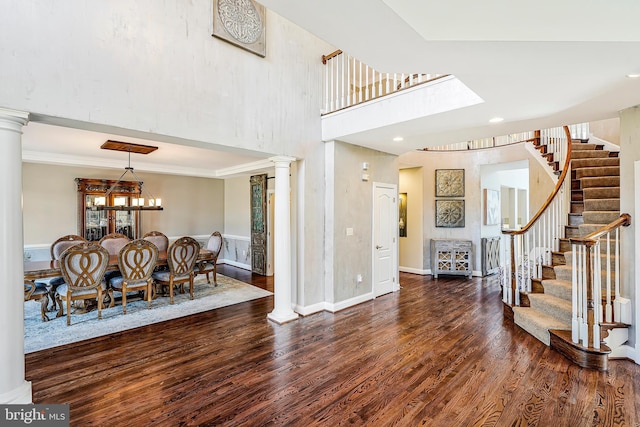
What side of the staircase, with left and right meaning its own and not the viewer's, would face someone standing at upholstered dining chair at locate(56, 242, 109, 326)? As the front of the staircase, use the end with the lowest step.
front

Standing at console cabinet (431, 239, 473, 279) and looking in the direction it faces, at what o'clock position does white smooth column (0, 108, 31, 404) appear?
The white smooth column is roughly at 1 o'clock from the console cabinet.

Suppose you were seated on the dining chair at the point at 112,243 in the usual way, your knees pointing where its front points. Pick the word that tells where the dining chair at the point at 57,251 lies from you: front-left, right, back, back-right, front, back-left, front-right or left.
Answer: right

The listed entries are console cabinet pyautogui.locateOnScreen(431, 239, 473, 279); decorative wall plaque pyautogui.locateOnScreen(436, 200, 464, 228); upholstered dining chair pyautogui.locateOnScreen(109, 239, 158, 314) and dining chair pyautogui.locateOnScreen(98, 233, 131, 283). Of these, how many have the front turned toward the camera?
3

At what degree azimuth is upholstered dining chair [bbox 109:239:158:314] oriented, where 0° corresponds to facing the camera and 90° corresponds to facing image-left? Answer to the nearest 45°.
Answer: approximately 135°

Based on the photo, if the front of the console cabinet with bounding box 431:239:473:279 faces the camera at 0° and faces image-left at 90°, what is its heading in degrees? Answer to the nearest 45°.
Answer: approximately 0°

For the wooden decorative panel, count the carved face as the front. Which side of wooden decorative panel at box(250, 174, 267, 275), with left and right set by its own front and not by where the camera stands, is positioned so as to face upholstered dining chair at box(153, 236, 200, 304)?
front

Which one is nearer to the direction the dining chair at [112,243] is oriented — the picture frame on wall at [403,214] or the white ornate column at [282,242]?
the white ornate column

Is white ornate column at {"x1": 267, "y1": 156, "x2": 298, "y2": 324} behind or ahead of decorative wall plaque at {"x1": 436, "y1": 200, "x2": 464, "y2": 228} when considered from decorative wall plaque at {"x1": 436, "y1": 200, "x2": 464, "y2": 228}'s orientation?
ahead

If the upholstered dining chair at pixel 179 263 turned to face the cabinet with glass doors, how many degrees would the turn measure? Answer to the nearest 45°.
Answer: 0° — it already faces it

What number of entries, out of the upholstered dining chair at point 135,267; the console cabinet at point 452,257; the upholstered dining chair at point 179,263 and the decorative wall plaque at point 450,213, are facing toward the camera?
2
